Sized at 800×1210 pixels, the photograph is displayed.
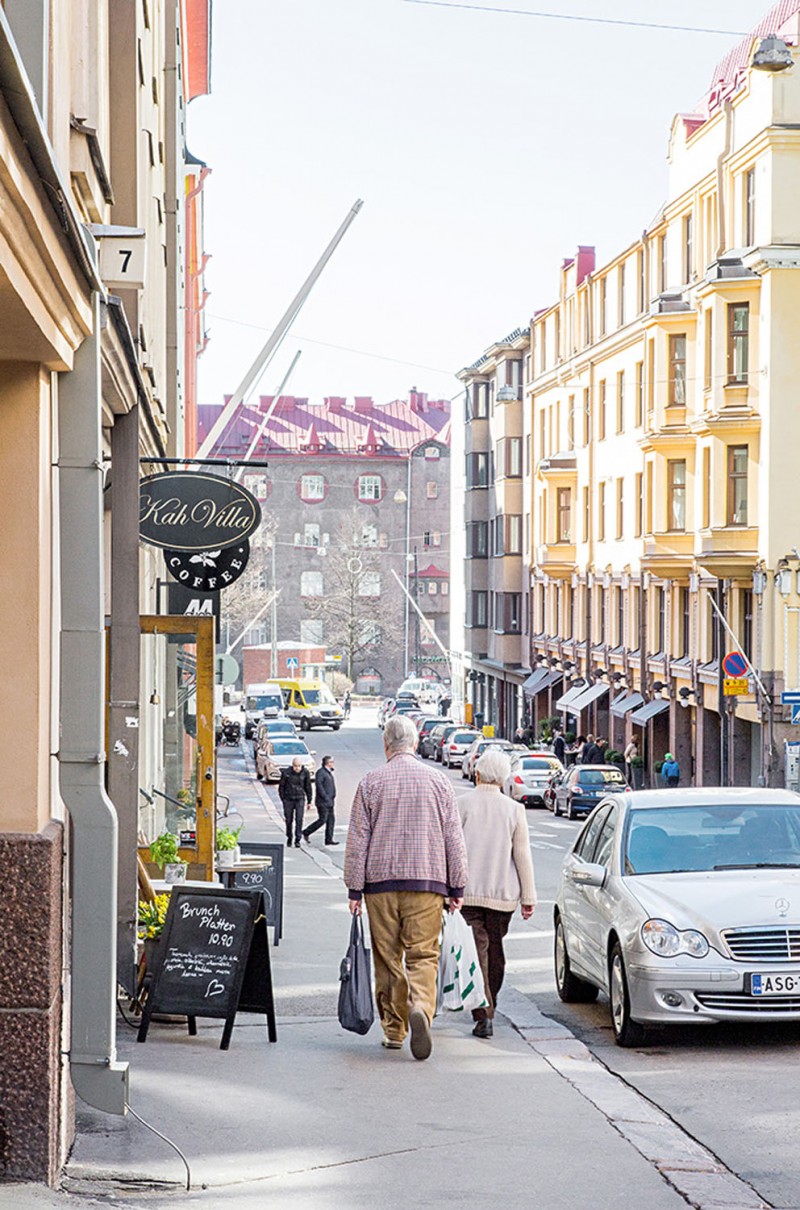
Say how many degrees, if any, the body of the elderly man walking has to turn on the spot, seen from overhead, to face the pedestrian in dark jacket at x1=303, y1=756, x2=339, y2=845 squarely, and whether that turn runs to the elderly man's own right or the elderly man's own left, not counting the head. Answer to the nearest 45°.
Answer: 0° — they already face them

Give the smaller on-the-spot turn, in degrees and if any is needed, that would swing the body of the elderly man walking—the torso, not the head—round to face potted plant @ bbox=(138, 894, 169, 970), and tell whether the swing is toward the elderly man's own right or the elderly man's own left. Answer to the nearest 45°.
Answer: approximately 45° to the elderly man's own left

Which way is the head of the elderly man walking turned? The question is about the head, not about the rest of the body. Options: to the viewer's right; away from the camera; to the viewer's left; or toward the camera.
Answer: away from the camera

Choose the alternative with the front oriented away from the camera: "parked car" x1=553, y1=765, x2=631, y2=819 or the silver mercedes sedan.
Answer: the parked car

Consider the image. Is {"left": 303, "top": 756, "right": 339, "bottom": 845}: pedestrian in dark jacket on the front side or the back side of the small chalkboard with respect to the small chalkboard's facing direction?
on the back side

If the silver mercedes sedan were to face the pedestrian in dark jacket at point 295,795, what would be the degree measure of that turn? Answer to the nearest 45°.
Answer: approximately 180°

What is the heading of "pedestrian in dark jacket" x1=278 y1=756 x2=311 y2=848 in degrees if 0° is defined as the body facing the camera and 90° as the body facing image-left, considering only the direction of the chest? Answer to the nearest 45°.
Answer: approximately 0°

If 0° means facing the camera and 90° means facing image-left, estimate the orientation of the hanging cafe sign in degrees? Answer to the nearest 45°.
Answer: approximately 0°

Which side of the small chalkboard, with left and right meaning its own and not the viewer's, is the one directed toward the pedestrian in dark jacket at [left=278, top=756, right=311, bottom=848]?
back

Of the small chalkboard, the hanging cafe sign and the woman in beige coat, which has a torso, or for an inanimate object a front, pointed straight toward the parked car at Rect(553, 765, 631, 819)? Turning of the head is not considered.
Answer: the woman in beige coat

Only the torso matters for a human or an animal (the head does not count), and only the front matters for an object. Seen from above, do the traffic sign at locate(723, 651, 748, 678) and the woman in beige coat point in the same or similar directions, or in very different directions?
very different directions
